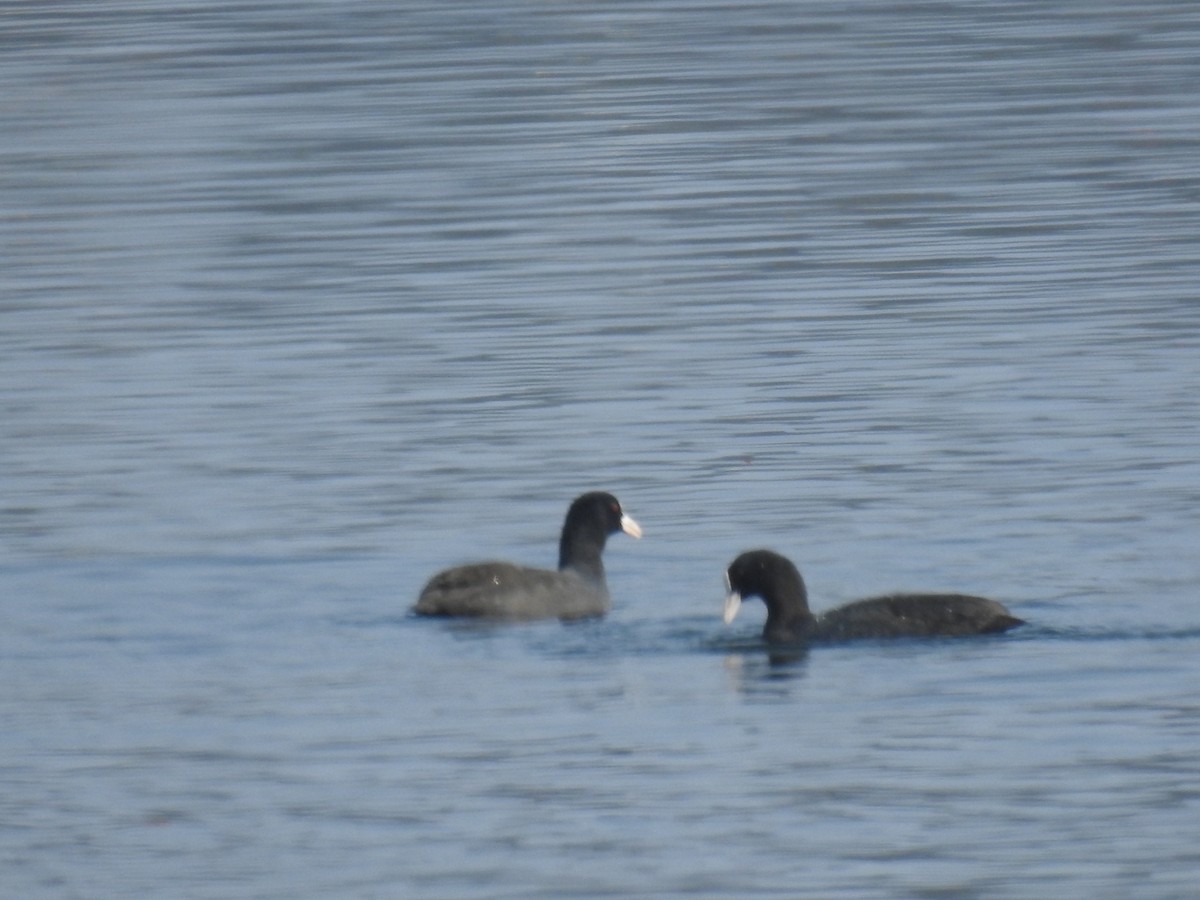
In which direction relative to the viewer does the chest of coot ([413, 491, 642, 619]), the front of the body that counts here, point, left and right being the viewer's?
facing to the right of the viewer
